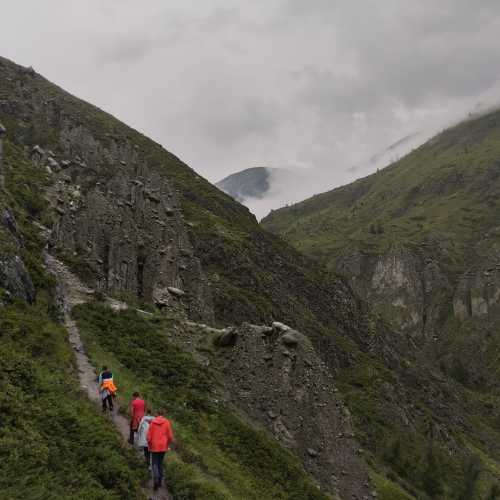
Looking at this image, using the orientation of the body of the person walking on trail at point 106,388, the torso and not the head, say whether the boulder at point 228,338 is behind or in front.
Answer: in front

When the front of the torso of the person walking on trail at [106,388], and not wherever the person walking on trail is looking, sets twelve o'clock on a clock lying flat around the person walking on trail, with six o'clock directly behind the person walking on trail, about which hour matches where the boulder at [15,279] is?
The boulder is roughly at 11 o'clock from the person walking on trail.

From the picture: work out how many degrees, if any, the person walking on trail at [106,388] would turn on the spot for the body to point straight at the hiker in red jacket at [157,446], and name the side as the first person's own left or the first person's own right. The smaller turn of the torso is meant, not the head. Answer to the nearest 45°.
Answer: approximately 180°

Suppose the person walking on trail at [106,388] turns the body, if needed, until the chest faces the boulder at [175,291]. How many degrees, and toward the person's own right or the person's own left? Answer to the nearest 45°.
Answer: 0° — they already face it

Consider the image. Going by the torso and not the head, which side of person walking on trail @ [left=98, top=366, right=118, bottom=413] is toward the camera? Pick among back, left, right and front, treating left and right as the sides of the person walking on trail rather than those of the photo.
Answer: back

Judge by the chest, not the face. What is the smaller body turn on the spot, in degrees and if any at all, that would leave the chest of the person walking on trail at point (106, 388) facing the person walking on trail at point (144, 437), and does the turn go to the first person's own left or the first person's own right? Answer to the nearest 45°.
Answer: approximately 180°

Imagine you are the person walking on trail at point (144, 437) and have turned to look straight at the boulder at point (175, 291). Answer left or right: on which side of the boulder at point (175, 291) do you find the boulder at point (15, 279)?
left

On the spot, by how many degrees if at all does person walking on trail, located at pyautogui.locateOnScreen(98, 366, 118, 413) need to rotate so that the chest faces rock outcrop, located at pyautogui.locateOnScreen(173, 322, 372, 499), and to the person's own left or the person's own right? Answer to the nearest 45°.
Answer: approximately 45° to the person's own right

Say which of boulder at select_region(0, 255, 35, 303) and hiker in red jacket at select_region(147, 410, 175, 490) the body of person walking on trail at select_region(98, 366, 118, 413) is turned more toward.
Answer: the boulder

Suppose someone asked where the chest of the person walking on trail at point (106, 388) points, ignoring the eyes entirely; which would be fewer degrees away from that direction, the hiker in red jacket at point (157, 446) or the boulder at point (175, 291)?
the boulder
